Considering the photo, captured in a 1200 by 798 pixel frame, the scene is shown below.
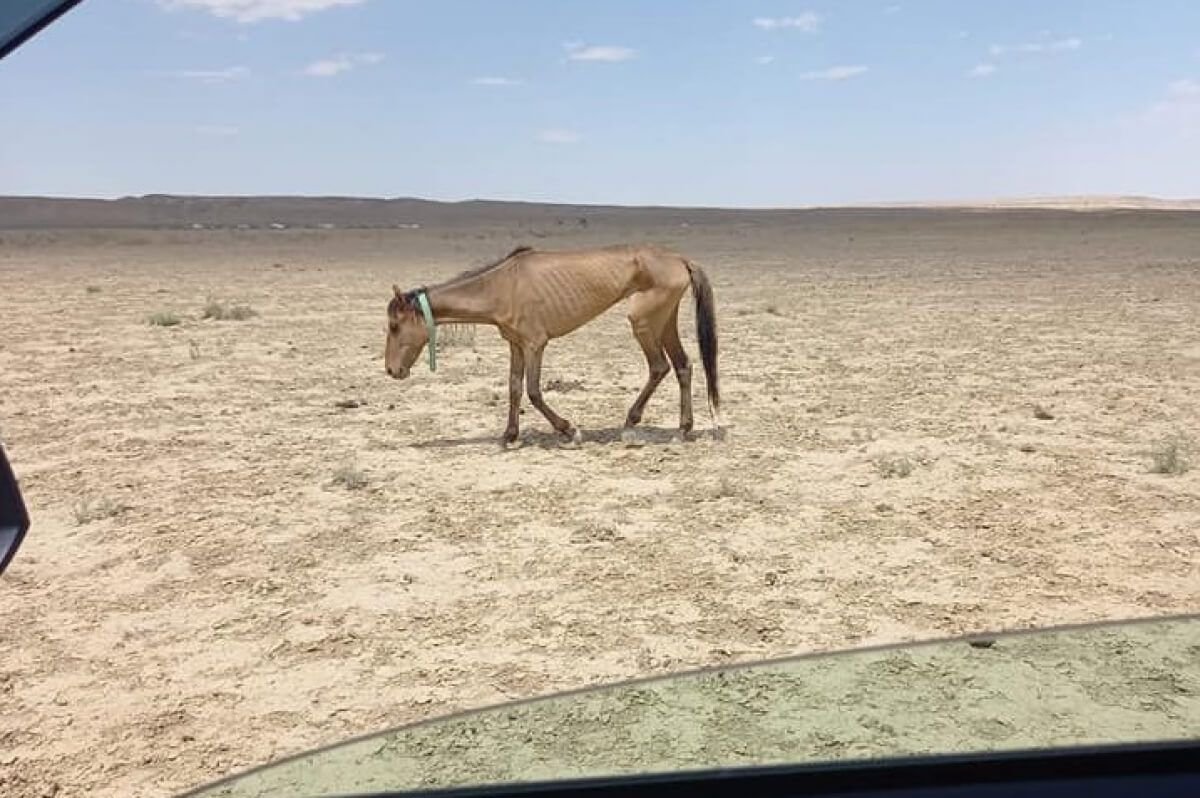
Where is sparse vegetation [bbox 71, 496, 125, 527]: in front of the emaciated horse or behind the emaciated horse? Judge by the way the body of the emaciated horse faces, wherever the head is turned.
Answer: in front

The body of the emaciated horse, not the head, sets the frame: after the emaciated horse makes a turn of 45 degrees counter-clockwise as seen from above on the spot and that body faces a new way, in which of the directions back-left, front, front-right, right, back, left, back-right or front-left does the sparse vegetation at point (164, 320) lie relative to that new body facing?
right

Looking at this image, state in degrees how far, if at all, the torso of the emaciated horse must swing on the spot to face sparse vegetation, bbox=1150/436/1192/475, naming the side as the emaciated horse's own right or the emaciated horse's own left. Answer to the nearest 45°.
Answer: approximately 180°

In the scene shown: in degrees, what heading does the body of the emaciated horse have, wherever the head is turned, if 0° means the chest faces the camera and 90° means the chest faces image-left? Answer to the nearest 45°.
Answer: approximately 90°

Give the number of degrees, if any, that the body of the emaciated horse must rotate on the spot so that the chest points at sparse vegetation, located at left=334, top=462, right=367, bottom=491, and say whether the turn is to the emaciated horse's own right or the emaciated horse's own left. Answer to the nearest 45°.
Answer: approximately 45° to the emaciated horse's own left

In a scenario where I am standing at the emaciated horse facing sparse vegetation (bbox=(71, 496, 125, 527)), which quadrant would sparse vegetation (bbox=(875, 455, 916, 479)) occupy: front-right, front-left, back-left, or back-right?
back-left

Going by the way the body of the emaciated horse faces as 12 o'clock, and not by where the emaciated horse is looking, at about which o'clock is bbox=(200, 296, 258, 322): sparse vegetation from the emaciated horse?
The sparse vegetation is roughly at 2 o'clock from the emaciated horse.

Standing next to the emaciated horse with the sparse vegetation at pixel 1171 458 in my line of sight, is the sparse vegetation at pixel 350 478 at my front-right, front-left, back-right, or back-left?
back-right

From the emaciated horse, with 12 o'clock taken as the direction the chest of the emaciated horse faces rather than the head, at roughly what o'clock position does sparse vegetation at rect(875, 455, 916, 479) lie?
The sparse vegetation is roughly at 7 o'clock from the emaciated horse.
